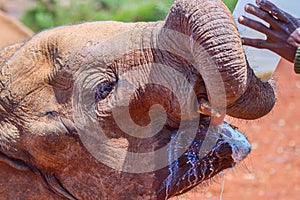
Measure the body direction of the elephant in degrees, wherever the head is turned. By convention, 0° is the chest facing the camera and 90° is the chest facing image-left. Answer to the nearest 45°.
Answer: approximately 270°
